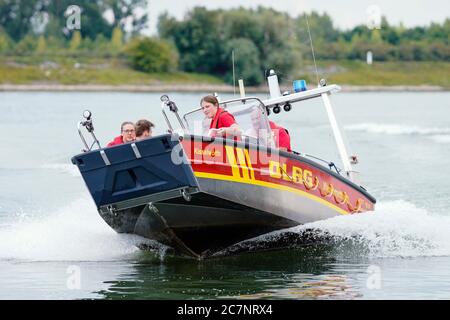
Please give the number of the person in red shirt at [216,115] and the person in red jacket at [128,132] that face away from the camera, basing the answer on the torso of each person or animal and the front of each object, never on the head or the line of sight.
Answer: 0

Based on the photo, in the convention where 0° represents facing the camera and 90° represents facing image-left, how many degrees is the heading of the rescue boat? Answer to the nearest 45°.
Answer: approximately 45°

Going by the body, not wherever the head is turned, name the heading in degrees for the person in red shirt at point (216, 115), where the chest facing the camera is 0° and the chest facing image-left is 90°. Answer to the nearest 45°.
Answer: approximately 45°

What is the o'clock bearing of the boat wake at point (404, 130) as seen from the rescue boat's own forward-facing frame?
The boat wake is roughly at 5 o'clock from the rescue boat.
